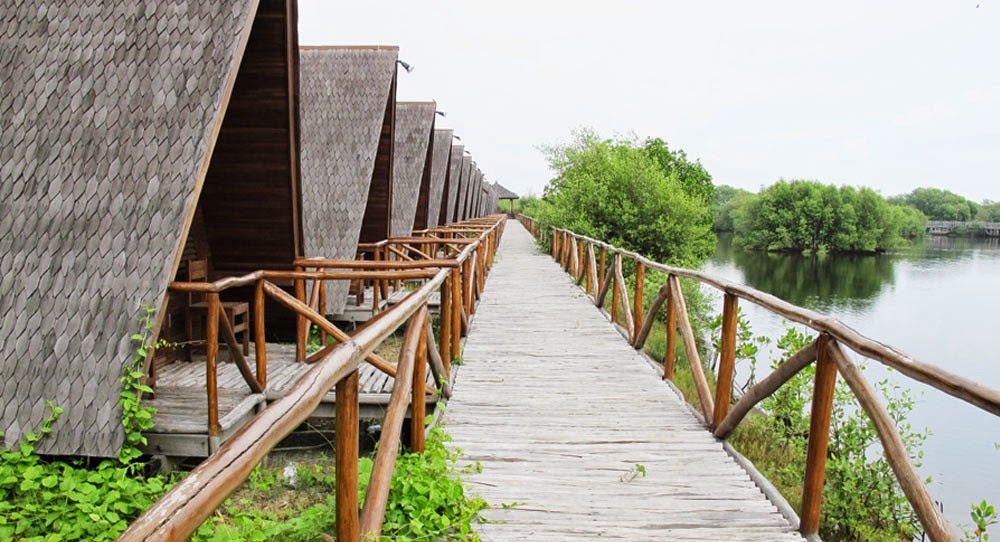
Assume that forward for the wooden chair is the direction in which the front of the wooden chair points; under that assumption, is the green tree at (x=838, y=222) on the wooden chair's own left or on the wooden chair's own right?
on the wooden chair's own left

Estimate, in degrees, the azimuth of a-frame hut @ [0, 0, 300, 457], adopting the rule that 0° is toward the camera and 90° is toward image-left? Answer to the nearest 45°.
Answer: approximately 315°

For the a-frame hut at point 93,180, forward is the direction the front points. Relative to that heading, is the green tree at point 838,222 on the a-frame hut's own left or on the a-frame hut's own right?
on the a-frame hut's own left

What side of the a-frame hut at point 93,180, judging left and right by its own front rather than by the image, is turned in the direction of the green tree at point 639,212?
left

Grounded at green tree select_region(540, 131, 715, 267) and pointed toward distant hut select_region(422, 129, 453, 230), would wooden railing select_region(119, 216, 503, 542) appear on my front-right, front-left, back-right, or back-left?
back-left
